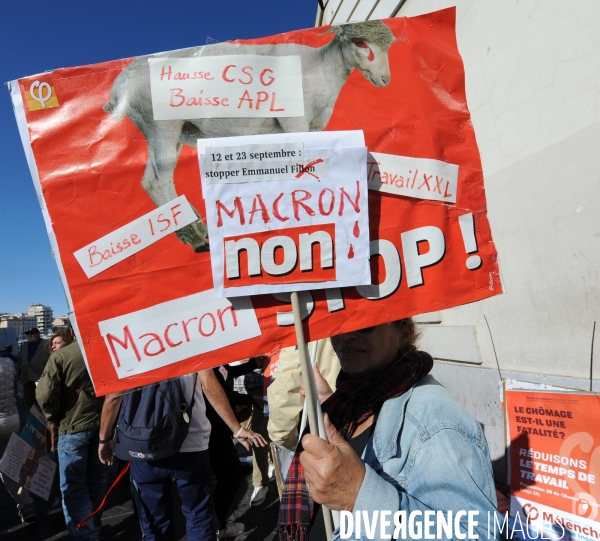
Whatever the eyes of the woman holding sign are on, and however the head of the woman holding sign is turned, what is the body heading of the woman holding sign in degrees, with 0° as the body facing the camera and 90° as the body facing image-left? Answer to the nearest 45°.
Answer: approximately 45°

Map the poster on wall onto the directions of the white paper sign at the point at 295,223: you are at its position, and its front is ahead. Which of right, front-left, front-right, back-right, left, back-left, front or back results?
back-left

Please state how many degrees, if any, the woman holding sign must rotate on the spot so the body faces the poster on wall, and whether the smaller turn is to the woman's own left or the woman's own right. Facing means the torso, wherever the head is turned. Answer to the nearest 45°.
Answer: approximately 180°

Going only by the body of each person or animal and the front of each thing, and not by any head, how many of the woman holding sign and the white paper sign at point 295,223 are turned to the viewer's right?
0

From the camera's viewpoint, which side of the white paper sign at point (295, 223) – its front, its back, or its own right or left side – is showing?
front
